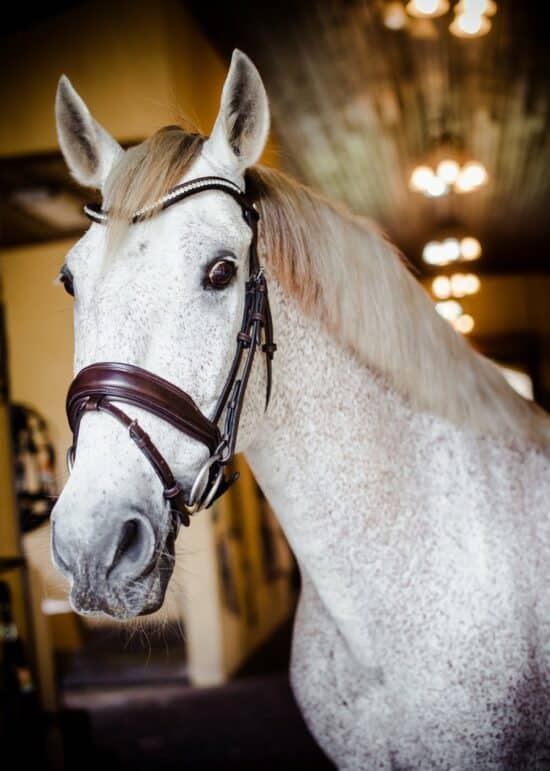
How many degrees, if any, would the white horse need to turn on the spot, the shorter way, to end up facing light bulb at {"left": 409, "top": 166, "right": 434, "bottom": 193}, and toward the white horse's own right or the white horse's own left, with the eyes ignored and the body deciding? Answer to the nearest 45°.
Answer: approximately 135° to the white horse's own right

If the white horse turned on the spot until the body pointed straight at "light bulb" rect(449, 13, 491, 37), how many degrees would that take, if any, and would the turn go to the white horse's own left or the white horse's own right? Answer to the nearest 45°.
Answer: approximately 180°

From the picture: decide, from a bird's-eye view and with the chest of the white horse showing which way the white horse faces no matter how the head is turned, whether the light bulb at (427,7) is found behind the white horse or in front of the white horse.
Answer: behind

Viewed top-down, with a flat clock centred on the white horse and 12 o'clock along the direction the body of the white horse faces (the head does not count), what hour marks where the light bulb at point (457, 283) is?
The light bulb is roughly at 5 o'clock from the white horse.

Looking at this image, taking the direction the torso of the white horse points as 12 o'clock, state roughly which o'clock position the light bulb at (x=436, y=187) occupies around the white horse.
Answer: The light bulb is roughly at 5 o'clock from the white horse.

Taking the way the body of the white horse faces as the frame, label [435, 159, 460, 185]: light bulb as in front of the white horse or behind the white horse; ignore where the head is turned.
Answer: behind

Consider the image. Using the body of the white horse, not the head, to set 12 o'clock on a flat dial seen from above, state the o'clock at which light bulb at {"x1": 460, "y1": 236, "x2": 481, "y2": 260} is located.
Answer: The light bulb is roughly at 5 o'clock from the white horse.

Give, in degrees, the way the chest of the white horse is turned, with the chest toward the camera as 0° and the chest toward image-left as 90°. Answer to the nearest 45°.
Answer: approximately 45°

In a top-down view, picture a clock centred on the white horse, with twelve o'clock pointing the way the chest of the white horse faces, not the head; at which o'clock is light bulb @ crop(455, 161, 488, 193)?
The light bulb is roughly at 5 o'clock from the white horse.

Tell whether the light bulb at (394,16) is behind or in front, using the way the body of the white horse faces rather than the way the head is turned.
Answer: behind

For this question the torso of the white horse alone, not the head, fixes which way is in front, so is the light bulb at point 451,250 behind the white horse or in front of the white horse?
behind
